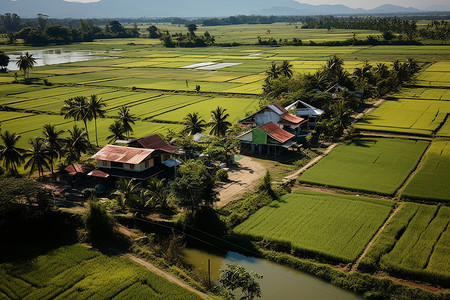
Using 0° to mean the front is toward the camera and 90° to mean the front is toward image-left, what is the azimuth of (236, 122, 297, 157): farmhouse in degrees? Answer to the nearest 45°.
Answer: approximately 45°

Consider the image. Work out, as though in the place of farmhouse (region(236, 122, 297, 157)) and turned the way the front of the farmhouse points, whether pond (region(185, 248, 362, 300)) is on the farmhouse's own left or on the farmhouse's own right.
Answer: on the farmhouse's own left

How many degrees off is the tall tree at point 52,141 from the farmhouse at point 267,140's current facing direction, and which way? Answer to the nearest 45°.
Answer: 0° — it already faces it

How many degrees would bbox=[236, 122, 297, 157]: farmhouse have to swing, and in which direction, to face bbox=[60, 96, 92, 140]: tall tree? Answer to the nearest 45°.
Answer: approximately 45° to its right

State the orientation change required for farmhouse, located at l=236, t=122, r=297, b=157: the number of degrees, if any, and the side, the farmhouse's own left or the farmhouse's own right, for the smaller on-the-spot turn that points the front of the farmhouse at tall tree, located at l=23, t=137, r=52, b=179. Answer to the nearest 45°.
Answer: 0° — it already faces it

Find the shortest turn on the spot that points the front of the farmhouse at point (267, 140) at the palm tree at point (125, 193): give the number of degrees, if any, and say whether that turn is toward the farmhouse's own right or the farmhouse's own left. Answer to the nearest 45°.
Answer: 0° — it already faces it

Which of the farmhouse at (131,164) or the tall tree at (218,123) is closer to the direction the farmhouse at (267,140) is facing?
the farmhouse
